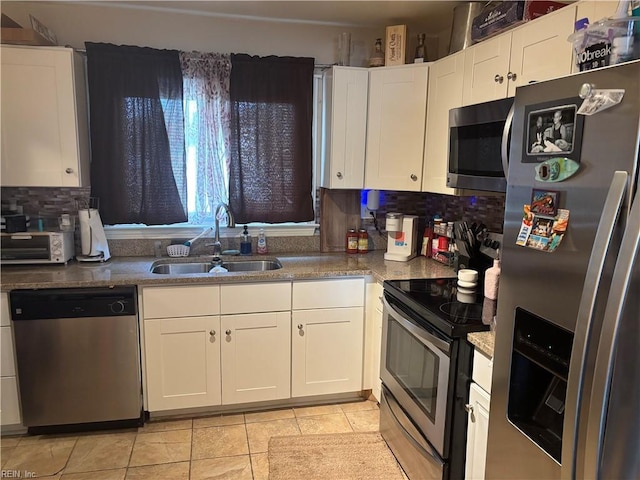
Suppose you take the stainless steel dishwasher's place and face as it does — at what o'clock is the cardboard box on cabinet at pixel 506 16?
The cardboard box on cabinet is roughly at 10 o'clock from the stainless steel dishwasher.

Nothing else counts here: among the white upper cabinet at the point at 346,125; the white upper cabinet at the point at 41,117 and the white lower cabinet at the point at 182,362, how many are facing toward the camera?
3

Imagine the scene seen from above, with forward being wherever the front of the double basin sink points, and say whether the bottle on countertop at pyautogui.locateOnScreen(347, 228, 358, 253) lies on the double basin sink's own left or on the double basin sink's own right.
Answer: on the double basin sink's own left

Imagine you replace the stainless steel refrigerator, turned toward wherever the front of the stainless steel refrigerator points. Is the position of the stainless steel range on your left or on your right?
on your right

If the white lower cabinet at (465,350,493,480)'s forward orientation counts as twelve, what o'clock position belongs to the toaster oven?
The toaster oven is roughly at 12 o'clock from the white lower cabinet.

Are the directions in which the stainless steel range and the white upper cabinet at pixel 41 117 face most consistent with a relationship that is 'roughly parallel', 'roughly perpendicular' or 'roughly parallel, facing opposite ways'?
roughly perpendicular

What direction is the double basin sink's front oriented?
toward the camera

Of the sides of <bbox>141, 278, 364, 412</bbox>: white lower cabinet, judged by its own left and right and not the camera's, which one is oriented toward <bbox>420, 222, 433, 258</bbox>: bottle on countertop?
left

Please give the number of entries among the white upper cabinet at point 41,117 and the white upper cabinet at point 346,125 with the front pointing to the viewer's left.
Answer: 0

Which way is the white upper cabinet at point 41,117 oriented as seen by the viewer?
toward the camera

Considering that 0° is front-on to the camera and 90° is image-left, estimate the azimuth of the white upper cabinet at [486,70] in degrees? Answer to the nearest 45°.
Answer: approximately 45°

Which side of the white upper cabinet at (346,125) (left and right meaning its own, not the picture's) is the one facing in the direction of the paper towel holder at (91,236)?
right

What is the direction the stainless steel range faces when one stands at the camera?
facing the viewer and to the left of the viewer

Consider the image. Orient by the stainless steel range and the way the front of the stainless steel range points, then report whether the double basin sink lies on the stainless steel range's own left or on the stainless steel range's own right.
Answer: on the stainless steel range's own right
